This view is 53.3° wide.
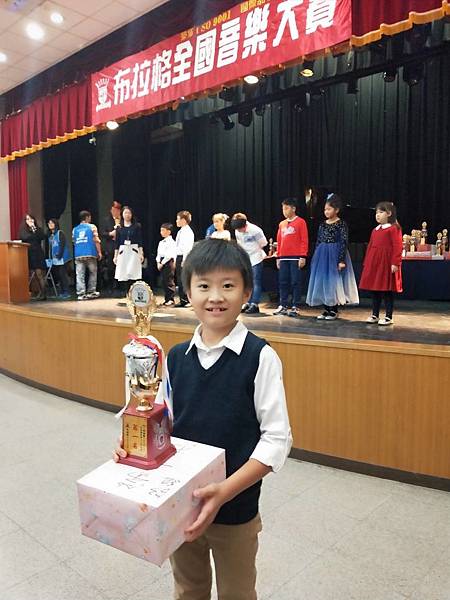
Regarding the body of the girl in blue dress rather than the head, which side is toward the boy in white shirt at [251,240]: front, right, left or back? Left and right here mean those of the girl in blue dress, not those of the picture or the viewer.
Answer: right

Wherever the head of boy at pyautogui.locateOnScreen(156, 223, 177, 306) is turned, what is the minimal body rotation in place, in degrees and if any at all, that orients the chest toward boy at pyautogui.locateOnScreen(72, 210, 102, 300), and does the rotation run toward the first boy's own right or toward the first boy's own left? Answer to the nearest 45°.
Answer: approximately 90° to the first boy's own right

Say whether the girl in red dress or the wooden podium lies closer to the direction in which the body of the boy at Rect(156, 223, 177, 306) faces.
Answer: the wooden podium

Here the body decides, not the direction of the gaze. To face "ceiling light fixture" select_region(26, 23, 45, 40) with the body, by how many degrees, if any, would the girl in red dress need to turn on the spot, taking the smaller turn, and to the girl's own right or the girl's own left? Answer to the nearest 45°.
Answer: approximately 45° to the girl's own right

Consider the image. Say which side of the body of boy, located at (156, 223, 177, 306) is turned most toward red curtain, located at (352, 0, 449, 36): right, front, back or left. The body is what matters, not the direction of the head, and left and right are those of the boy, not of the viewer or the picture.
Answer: left

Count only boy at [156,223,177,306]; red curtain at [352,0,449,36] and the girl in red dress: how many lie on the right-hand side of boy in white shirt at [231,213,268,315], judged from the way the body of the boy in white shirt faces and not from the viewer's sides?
1

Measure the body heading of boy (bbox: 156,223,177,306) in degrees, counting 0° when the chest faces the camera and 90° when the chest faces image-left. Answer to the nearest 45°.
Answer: approximately 45°
